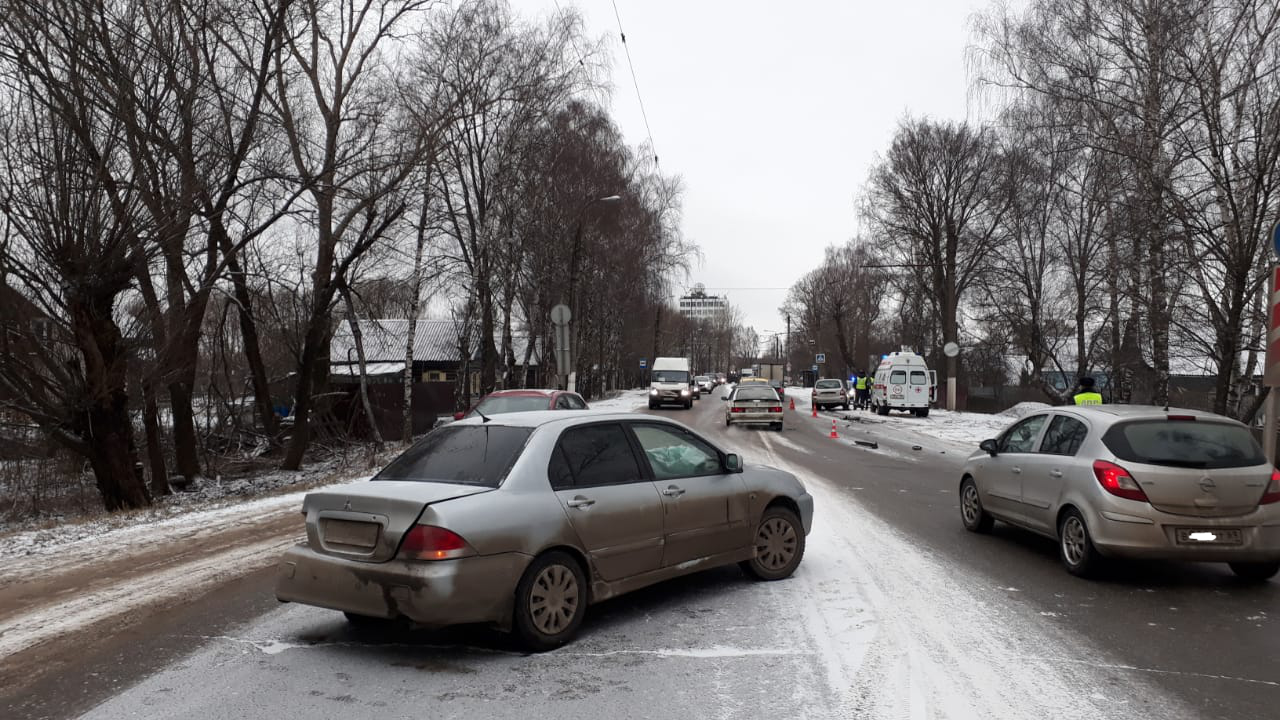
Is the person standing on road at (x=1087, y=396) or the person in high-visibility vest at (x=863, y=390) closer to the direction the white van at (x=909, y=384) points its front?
the person in high-visibility vest

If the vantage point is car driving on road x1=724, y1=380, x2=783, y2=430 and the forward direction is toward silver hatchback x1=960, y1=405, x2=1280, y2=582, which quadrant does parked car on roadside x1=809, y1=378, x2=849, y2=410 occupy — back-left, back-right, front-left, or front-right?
back-left

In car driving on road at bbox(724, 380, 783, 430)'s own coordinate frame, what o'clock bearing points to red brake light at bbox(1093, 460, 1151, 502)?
The red brake light is roughly at 6 o'clock from the car driving on road.

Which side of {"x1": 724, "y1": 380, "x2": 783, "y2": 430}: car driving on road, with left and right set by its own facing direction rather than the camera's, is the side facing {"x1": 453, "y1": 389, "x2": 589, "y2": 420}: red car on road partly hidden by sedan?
back

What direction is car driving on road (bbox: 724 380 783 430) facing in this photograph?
away from the camera

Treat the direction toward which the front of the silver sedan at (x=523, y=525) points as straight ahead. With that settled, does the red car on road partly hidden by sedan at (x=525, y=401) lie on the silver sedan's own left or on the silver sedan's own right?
on the silver sedan's own left

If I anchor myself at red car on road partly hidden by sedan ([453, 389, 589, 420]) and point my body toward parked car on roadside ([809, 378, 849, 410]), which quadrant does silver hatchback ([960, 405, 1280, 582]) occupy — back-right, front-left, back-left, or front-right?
back-right

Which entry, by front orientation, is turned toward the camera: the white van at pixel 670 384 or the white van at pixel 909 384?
the white van at pixel 670 384

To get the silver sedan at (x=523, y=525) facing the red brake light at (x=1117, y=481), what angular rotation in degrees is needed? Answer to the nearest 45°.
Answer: approximately 45° to its right

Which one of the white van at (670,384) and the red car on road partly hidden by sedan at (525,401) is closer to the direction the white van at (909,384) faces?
the white van

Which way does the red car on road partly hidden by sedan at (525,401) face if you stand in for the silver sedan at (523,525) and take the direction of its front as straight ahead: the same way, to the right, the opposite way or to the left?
the opposite way

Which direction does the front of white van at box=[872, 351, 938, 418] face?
away from the camera

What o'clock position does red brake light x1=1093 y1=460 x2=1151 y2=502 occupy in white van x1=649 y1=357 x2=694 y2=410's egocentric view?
The red brake light is roughly at 12 o'clock from the white van.

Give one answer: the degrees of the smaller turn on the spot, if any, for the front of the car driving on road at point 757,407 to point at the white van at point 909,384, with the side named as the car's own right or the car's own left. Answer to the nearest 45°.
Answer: approximately 45° to the car's own right

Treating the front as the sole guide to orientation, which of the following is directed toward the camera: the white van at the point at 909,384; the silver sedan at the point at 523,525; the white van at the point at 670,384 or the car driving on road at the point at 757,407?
the white van at the point at 670,384

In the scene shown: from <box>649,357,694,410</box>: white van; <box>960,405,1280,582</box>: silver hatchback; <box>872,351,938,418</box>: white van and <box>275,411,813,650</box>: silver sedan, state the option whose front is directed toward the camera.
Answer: <box>649,357,694,410</box>: white van

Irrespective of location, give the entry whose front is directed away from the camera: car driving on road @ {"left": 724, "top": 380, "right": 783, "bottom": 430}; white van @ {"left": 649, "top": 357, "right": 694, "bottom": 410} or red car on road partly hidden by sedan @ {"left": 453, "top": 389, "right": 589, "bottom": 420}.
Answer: car driving on road @ {"left": 724, "top": 380, "right": 783, "bottom": 430}

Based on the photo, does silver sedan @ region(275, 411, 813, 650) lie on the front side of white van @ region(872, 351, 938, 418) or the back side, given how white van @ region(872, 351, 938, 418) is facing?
on the back side

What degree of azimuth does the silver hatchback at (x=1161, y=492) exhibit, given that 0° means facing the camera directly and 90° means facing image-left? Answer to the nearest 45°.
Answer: approximately 135°

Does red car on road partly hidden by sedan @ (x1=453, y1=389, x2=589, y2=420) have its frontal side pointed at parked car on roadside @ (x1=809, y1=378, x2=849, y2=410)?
no

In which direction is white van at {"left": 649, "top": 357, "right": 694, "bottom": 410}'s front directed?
toward the camera

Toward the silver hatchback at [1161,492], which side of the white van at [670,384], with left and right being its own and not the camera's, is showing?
front

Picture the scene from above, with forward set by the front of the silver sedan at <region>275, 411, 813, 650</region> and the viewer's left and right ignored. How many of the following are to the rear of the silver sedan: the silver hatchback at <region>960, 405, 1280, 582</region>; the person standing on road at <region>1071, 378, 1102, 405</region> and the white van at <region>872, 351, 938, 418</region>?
0

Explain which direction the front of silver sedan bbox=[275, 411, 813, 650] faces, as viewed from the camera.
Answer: facing away from the viewer and to the right of the viewer
